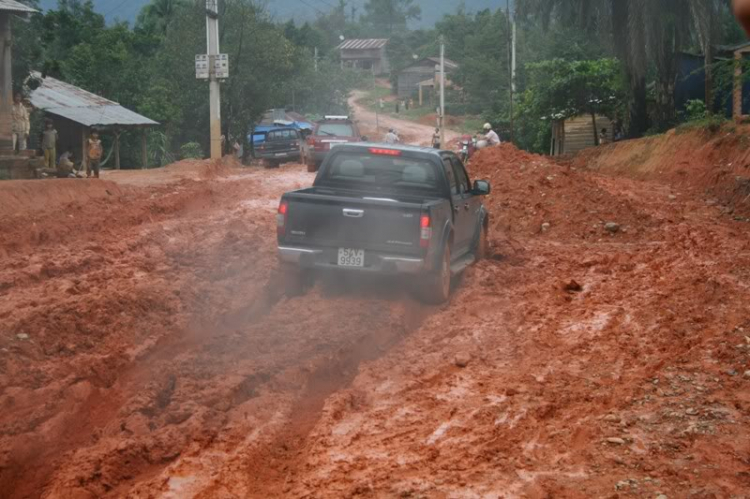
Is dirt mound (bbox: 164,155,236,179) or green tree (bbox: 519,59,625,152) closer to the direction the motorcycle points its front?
the dirt mound

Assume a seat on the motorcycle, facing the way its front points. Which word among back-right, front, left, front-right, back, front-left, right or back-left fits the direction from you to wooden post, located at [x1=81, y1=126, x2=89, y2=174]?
front-right

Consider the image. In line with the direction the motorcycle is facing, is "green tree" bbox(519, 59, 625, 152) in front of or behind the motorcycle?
behind

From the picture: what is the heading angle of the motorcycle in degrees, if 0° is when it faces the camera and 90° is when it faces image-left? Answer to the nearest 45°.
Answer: approximately 45°

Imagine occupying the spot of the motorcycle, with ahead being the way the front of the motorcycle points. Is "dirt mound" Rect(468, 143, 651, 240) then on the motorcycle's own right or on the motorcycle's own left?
on the motorcycle's own left

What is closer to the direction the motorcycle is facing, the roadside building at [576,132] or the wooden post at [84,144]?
the wooden post

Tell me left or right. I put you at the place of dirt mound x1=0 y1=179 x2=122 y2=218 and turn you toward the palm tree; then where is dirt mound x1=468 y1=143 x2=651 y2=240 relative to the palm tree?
right

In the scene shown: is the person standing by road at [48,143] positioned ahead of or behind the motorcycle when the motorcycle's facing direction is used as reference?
ahead
